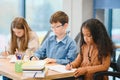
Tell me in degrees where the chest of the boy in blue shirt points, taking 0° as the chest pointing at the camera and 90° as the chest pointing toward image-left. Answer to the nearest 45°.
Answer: approximately 45°

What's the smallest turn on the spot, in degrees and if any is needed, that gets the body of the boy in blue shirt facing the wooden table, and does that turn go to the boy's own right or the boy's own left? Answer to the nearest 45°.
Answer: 0° — they already face it

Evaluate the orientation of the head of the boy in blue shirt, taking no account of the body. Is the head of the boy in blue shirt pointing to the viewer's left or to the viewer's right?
to the viewer's left
